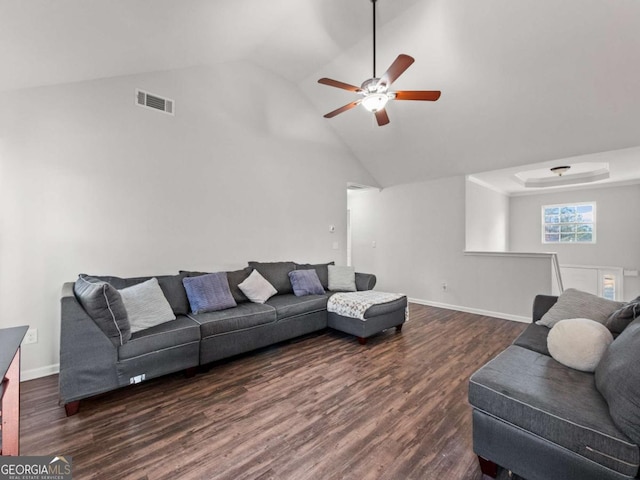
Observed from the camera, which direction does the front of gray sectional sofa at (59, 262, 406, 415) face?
facing the viewer and to the right of the viewer

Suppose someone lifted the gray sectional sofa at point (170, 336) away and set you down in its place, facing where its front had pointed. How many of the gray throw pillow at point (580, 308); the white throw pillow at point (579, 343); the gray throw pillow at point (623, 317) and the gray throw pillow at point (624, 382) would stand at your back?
0

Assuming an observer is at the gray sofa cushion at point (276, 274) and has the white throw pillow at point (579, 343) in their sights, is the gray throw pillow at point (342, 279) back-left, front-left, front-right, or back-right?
front-left

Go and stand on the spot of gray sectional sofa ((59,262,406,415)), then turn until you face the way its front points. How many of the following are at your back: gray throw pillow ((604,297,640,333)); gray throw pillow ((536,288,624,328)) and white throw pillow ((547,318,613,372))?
0

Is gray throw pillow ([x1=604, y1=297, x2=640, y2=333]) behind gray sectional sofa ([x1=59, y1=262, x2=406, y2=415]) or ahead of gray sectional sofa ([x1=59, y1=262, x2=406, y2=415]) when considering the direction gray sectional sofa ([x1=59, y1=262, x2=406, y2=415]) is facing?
ahead

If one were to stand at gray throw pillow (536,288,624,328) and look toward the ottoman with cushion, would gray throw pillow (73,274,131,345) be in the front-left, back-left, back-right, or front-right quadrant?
front-left

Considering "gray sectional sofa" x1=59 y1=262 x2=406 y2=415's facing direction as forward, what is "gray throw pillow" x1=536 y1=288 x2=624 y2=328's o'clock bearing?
The gray throw pillow is roughly at 11 o'clock from the gray sectional sofa.

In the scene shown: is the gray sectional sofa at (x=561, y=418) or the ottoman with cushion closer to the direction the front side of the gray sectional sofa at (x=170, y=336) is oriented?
the gray sectional sofa

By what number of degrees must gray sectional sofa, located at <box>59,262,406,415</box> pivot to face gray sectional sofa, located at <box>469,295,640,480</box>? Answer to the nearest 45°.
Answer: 0° — it already faces it

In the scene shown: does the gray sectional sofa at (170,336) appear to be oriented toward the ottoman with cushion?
no

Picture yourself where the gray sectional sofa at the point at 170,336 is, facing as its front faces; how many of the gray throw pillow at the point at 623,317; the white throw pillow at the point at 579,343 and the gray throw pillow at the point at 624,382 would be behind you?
0

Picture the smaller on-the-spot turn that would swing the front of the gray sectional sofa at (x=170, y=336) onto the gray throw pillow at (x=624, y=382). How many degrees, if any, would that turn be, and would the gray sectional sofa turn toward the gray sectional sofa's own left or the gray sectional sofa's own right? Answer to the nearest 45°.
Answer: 0° — it already faces it

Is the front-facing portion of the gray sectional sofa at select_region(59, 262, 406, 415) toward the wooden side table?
no
